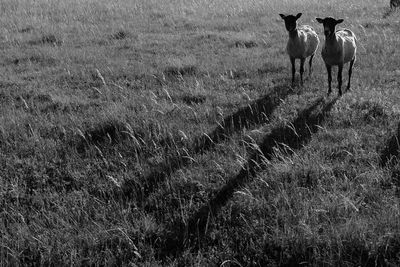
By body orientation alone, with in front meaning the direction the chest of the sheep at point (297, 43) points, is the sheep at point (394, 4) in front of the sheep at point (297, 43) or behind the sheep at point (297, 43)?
behind

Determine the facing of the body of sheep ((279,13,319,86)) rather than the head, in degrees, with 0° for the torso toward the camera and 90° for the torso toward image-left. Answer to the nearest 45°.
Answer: approximately 45°
